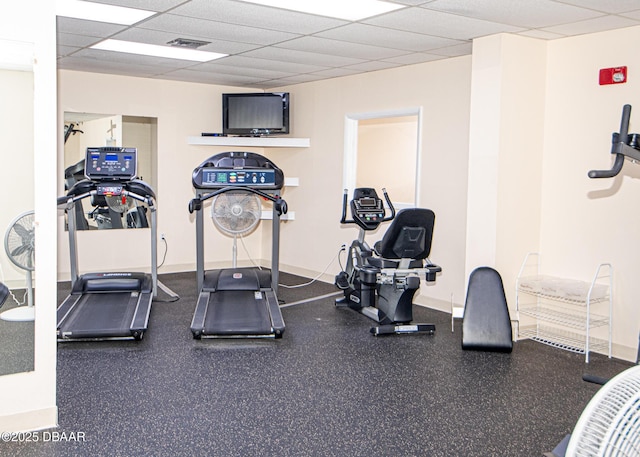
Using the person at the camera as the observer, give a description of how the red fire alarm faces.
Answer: facing the viewer and to the left of the viewer

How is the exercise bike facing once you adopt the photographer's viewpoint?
facing away from the viewer and to the left of the viewer

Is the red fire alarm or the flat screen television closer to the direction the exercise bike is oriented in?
the flat screen television

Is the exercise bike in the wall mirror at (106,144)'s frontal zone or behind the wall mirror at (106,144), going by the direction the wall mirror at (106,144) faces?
frontal zone

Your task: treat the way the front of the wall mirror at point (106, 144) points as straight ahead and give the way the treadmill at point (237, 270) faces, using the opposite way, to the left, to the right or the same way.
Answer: the opposite way

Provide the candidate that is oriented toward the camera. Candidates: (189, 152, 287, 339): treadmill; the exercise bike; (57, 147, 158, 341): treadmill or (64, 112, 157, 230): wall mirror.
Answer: the wall mirror

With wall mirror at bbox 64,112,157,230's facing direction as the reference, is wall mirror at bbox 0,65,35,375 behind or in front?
in front

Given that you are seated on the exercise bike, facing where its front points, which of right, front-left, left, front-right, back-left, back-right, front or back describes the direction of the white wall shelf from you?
front

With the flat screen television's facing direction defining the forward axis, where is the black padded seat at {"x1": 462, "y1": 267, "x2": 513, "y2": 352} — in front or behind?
in front

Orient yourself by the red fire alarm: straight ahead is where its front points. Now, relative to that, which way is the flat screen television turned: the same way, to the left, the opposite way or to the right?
to the left

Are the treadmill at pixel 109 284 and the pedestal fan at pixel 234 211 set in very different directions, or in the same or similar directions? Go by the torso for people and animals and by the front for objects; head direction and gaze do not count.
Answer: very different directions

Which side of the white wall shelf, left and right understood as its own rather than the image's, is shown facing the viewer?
front

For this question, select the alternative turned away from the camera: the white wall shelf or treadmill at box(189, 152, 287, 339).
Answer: the treadmill

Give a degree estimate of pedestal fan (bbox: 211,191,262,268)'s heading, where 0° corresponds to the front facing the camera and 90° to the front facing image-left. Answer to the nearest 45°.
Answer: approximately 0°

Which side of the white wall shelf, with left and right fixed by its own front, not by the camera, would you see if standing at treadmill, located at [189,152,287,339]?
front

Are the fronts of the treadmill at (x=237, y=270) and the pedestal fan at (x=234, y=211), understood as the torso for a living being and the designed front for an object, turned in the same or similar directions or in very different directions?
very different directions

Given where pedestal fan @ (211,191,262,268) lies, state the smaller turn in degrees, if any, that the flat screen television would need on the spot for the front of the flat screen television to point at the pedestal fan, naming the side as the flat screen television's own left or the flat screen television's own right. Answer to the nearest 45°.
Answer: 0° — it already faces it
